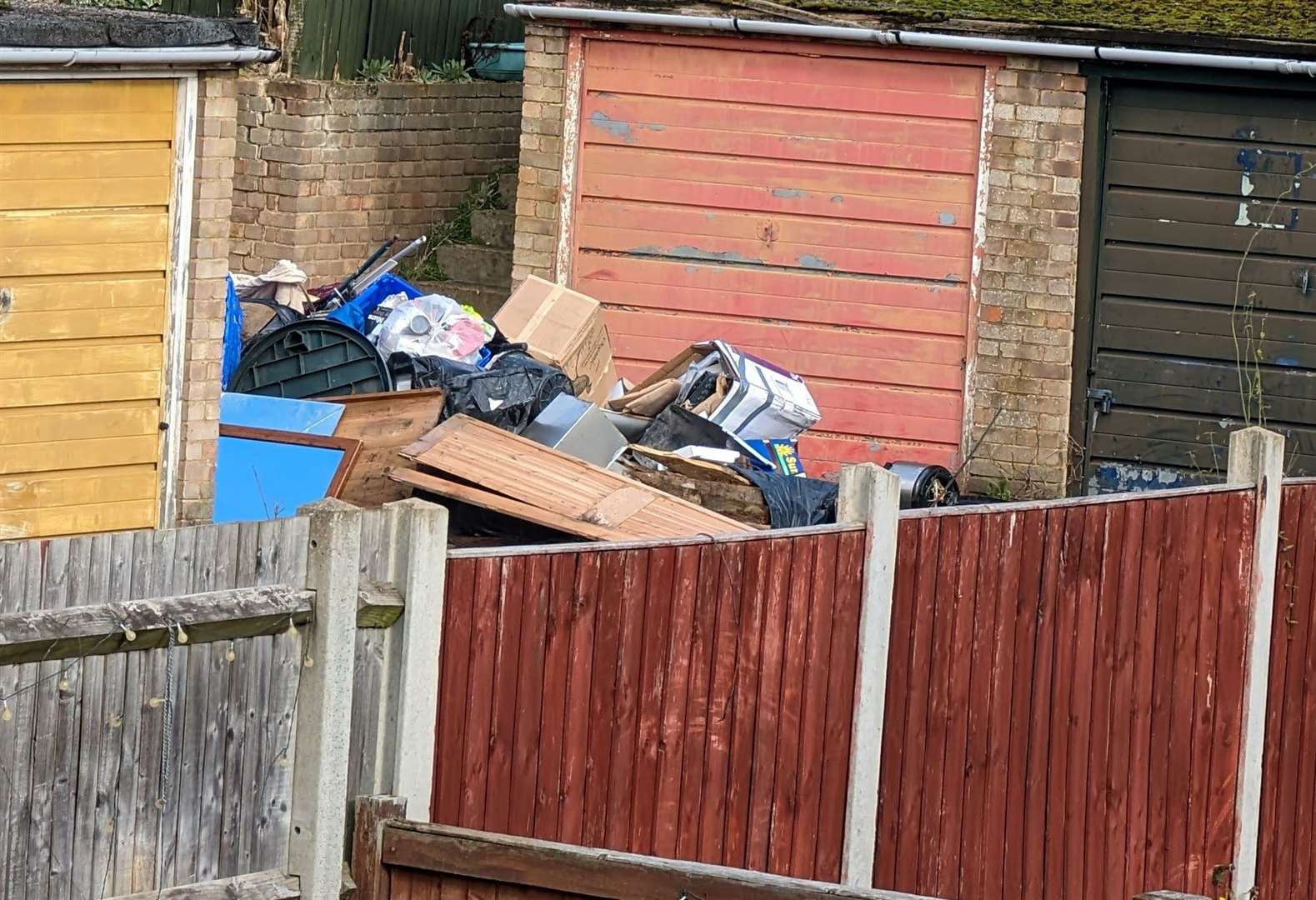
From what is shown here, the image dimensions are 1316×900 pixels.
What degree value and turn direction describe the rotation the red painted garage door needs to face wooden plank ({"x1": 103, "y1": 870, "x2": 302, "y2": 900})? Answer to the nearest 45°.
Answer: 0° — it already faces it

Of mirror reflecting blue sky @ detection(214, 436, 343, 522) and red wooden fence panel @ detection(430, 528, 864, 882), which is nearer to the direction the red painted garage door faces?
the red wooden fence panel

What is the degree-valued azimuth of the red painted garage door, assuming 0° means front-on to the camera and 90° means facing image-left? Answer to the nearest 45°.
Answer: approximately 0°

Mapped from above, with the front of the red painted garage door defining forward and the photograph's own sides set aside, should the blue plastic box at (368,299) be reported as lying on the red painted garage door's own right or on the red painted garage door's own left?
on the red painted garage door's own right

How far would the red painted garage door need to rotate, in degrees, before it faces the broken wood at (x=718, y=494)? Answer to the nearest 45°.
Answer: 0° — it already faces it

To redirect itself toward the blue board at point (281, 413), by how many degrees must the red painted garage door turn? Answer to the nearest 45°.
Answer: approximately 45° to its right

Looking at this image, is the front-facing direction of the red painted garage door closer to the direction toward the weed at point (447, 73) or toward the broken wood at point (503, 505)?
the broken wood

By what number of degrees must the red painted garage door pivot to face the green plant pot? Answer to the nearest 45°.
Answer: approximately 135° to its right

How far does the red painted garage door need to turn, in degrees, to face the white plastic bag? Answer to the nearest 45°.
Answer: approximately 45° to its right

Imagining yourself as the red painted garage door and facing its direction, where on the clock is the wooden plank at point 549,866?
The wooden plank is roughly at 12 o'clock from the red painted garage door.

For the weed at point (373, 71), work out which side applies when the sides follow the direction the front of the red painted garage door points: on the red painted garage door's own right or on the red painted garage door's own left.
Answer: on the red painted garage door's own right

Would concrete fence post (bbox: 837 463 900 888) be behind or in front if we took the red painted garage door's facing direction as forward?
in front

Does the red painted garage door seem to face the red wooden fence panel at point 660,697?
yes
